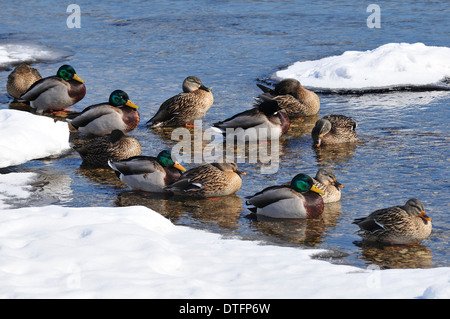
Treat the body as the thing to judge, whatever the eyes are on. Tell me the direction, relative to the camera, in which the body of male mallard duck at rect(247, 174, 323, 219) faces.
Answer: to the viewer's right

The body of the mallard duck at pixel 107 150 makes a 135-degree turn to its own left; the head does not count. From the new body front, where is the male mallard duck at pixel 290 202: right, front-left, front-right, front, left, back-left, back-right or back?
back

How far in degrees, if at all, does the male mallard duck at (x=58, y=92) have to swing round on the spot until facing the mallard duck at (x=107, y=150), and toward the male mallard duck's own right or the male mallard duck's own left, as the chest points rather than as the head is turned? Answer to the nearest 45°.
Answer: approximately 90° to the male mallard duck's own right

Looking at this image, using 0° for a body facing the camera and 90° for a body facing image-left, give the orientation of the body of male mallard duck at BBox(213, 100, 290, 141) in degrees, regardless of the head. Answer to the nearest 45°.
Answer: approximately 270°

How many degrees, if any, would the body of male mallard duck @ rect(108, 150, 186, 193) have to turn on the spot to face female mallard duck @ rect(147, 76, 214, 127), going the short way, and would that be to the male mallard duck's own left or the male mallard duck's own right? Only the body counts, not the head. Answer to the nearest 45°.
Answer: approximately 90° to the male mallard duck's own left

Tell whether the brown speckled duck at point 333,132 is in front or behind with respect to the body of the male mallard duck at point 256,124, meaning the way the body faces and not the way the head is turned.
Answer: in front

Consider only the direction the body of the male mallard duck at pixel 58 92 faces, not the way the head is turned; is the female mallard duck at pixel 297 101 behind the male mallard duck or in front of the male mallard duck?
in front

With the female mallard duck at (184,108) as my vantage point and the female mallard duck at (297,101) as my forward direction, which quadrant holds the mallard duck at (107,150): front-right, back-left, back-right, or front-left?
back-right

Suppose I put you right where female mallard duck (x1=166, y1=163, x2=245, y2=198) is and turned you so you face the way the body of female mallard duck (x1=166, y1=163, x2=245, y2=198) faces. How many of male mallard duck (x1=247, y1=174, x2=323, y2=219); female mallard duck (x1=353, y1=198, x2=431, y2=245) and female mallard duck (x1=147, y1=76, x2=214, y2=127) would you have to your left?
1

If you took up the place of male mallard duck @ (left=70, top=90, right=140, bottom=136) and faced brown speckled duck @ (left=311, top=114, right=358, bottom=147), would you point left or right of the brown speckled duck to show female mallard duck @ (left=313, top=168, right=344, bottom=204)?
right

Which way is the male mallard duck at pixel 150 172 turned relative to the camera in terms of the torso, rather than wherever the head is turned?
to the viewer's right
